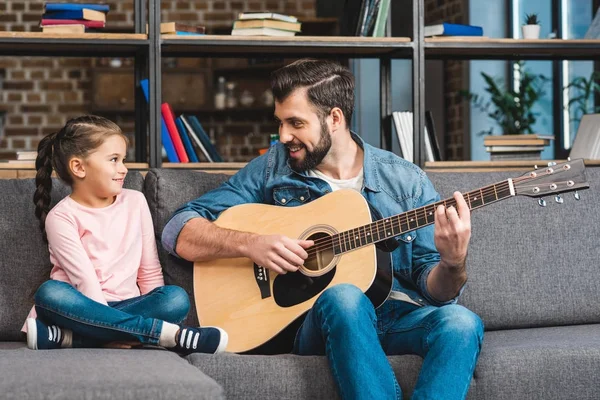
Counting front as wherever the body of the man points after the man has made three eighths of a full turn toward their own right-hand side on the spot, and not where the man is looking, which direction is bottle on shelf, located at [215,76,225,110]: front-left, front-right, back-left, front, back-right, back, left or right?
front-right

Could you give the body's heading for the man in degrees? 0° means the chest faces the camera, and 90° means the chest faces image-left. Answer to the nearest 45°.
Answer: approximately 0°

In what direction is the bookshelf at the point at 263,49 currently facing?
toward the camera

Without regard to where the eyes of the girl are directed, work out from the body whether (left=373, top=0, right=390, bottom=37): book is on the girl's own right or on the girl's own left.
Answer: on the girl's own left

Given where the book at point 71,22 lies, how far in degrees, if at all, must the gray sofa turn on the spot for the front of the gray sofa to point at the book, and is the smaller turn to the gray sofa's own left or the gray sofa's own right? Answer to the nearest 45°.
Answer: approximately 135° to the gray sofa's own right

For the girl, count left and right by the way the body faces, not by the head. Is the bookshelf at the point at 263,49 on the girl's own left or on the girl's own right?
on the girl's own left

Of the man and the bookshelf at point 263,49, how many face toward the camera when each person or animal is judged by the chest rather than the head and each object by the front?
2

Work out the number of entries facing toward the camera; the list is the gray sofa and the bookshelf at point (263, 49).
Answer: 2

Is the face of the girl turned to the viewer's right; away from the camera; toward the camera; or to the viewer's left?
to the viewer's right

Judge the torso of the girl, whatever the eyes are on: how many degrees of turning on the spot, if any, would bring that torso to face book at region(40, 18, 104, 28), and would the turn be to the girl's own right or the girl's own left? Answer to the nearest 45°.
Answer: approximately 135° to the girl's own left

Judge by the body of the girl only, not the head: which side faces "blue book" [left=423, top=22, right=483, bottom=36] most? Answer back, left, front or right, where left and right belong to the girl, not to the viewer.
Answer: left

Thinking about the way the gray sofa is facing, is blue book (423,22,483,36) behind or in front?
behind

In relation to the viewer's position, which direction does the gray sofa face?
facing the viewer
